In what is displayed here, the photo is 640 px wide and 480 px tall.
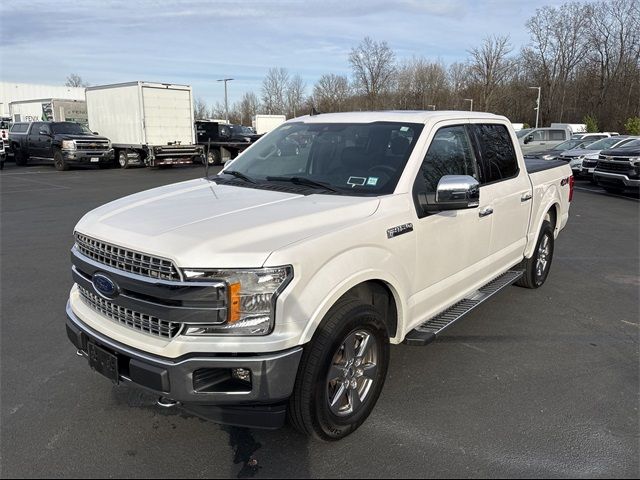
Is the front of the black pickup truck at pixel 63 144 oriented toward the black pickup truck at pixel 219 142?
no

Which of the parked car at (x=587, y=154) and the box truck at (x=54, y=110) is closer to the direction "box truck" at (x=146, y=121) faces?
the box truck

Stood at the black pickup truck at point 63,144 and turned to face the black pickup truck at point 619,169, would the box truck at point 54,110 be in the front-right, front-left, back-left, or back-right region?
back-left

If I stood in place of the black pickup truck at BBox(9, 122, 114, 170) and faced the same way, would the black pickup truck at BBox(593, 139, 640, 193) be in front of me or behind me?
in front

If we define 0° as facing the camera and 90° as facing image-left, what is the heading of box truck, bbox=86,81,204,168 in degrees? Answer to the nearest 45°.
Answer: approximately 135°

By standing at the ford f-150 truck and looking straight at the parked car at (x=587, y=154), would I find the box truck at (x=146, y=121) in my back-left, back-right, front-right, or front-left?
front-left

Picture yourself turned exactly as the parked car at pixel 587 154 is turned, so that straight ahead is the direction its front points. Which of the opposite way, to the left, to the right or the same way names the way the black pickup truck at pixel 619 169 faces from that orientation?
the same way

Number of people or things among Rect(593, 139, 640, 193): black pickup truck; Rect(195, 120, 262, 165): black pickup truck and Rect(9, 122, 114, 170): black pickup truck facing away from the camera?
0

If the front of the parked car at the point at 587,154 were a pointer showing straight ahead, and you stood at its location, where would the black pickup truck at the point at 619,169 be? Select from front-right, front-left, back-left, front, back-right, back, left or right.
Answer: front-left

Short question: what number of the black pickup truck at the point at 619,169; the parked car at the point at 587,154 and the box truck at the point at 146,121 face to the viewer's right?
0

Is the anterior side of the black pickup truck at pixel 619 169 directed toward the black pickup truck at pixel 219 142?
no

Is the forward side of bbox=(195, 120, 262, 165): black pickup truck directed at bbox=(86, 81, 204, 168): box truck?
no

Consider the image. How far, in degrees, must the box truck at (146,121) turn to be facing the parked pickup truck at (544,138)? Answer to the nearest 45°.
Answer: approximately 135° to its right

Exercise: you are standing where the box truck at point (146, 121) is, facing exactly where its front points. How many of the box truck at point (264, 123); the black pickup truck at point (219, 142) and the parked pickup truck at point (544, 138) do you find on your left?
0

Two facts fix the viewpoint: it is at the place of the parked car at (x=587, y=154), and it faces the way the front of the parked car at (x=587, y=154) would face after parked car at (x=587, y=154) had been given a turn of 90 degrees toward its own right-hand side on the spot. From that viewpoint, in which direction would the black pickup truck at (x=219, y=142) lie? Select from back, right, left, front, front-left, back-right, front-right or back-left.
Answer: front-left

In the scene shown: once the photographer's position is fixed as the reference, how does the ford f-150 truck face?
facing the viewer and to the left of the viewer

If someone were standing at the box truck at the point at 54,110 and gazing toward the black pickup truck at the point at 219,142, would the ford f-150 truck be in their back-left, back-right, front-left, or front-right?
front-right

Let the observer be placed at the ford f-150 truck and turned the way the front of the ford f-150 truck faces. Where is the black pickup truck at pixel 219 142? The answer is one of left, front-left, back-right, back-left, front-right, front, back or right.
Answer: back-right

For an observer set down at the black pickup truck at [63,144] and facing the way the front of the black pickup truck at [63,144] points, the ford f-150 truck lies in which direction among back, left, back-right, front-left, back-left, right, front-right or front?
front-right
